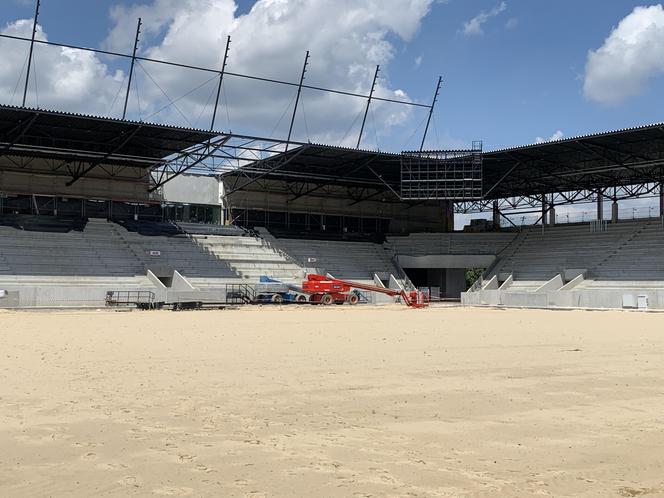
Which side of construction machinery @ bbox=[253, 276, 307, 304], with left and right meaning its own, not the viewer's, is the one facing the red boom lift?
front

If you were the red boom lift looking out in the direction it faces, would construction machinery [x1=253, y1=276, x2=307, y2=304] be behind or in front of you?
behind

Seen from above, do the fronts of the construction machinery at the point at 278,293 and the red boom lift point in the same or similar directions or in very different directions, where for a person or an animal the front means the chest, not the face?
same or similar directions

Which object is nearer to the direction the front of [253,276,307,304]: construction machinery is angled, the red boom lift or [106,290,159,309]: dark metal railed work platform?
the red boom lift

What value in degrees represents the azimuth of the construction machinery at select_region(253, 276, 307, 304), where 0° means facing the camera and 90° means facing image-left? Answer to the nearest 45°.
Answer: approximately 270°

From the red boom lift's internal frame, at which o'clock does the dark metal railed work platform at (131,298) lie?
The dark metal railed work platform is roughly at 5 o'clock from the red boom lift.

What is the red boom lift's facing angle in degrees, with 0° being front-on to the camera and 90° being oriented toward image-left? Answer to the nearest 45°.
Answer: approximately 270°

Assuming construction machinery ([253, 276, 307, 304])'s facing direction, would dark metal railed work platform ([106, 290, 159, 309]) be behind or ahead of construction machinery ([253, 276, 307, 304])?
behind

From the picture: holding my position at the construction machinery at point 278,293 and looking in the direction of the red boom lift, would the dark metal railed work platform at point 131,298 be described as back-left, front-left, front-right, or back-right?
back-right
